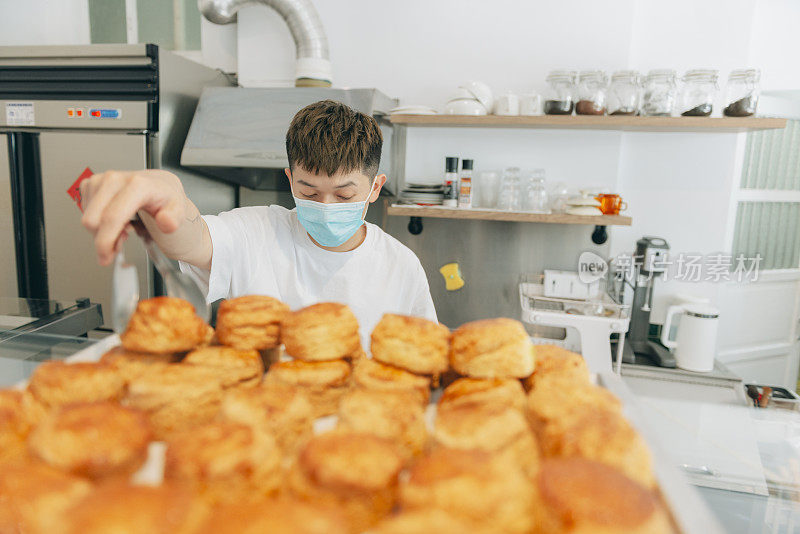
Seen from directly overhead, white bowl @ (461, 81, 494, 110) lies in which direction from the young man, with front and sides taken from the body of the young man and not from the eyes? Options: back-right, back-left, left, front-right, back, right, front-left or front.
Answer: back-left

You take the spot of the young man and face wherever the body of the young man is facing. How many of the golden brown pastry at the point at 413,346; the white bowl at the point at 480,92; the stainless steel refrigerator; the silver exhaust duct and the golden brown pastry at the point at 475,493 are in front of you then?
2

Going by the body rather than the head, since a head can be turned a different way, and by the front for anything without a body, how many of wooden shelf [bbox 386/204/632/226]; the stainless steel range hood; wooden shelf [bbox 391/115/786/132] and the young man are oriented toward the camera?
4

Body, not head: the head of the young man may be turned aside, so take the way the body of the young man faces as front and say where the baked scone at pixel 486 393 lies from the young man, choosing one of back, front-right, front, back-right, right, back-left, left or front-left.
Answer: front

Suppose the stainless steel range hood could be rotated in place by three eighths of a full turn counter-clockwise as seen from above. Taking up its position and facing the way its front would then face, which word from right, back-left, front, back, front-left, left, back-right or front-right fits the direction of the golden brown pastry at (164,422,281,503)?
back-right

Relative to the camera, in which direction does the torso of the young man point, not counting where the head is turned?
toward the camera

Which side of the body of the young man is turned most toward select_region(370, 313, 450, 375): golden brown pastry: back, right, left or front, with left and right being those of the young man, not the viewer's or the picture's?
front

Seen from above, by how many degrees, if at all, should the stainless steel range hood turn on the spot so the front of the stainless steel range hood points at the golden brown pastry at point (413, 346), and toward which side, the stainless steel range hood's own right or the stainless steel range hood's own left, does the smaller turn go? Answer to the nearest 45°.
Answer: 0° — it already faces it

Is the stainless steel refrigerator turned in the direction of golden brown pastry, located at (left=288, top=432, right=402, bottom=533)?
yes

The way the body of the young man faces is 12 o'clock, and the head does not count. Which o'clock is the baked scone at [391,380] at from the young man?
The baked scone is roughly at 12 o'clock from the young man.

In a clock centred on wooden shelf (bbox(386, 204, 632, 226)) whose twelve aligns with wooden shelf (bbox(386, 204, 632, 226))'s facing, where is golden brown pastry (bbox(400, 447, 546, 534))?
The golden brown pastry is roughly at 12 o'clock from the wooden shelf.

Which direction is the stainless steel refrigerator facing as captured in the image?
toward the camera

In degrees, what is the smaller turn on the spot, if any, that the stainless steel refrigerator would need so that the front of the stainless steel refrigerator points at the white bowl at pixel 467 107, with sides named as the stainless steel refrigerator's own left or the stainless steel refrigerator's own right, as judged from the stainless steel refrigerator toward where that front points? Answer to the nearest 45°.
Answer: approximately 45° to the stainless steel refrigerator's own left

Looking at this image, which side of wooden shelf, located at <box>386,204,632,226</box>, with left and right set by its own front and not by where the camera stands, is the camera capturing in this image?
front

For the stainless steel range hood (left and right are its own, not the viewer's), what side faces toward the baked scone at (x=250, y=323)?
front

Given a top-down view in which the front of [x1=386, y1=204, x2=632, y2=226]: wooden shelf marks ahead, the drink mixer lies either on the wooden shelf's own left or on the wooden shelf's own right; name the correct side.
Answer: on the wooden shelf's own left
